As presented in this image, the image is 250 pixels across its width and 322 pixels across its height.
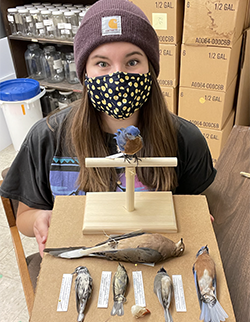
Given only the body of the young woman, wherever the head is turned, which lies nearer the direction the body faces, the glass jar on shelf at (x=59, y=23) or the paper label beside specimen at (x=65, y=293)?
the paper label beside specimen

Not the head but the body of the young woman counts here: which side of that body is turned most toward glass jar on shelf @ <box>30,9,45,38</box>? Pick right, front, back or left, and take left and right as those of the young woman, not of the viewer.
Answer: back

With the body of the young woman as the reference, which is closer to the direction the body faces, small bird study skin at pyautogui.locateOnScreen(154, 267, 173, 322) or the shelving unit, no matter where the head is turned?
the small bird study skin

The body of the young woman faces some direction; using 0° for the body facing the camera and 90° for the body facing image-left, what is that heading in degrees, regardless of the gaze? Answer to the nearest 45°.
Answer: approximately 0°

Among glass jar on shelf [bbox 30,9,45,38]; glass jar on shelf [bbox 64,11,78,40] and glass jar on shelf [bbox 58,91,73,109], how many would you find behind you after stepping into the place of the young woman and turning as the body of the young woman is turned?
3

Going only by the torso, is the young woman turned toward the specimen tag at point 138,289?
yes

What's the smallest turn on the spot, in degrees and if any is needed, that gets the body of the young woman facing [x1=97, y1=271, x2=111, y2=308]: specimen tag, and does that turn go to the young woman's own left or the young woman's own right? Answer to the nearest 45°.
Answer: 0° — they already face it

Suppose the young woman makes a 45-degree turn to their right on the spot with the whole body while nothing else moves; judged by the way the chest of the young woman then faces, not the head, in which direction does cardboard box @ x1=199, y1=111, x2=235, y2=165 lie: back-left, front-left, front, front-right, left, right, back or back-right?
back

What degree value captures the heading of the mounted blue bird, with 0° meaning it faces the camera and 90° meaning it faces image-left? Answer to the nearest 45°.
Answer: approximately 315°
